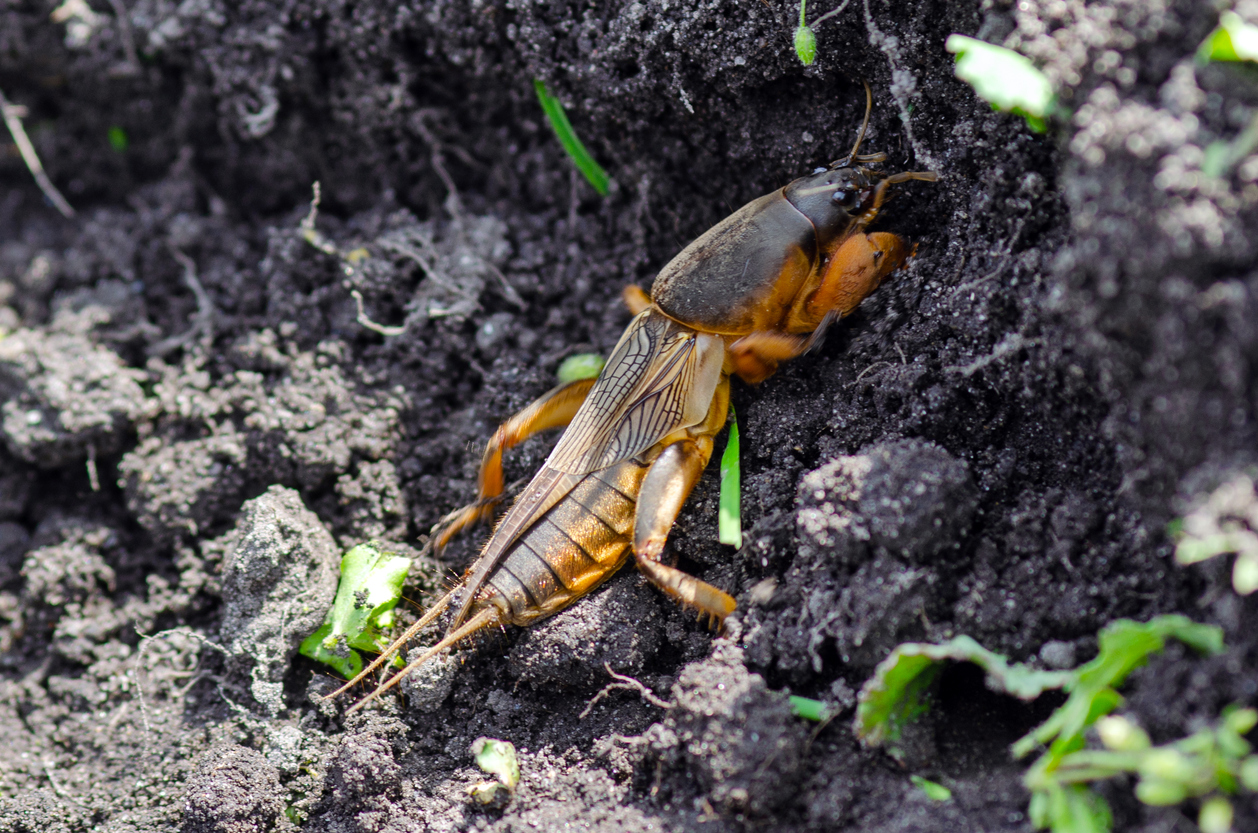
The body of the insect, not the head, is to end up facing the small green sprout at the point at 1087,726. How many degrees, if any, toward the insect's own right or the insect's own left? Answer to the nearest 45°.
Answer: approximately 135° to the insect's own right

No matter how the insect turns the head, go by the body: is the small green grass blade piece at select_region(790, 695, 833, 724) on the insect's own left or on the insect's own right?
on the insect's own right

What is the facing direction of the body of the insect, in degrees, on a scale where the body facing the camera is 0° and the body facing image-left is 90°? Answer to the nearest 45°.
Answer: approximately 225°

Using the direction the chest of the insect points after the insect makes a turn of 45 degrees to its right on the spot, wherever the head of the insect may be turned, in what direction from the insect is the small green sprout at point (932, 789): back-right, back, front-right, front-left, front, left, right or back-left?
right

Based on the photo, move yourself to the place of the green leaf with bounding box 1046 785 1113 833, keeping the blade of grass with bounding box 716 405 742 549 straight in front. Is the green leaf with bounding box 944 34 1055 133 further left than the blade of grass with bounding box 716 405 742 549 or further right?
right

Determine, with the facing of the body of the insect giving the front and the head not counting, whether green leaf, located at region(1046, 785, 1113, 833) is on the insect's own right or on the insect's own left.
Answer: on the insect's own right

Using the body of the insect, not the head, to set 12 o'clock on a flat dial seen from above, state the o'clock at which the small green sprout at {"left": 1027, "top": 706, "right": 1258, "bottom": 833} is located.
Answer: The small green sprout is roughly at 4 o'clock from the insect.

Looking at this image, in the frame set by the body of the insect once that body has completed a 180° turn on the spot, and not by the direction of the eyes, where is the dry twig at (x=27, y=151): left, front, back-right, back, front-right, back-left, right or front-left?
right
